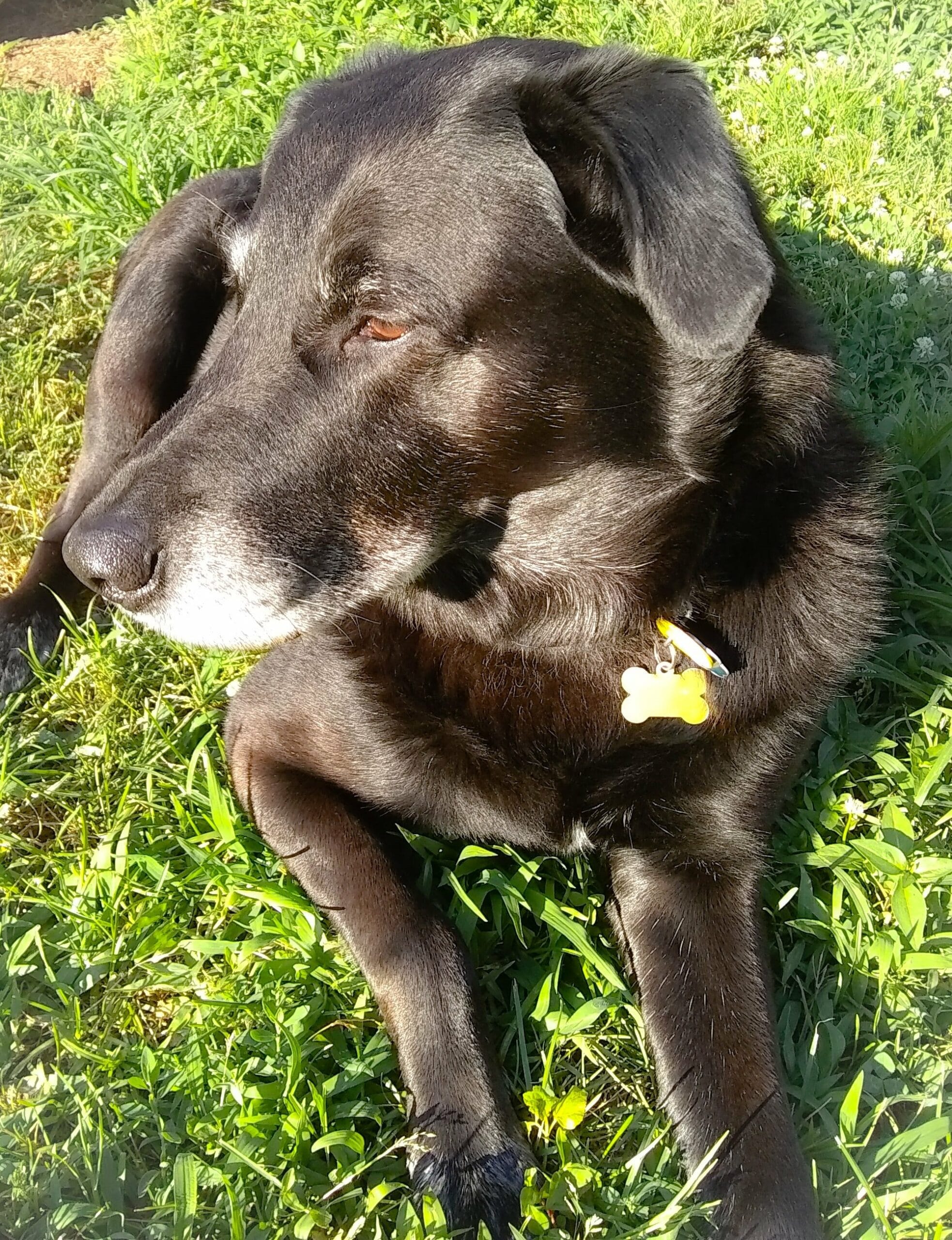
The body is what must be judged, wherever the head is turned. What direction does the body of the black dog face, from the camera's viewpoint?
toward the camera

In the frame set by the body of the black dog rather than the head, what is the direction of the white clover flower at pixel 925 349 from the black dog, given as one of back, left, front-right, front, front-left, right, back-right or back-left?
back-left
